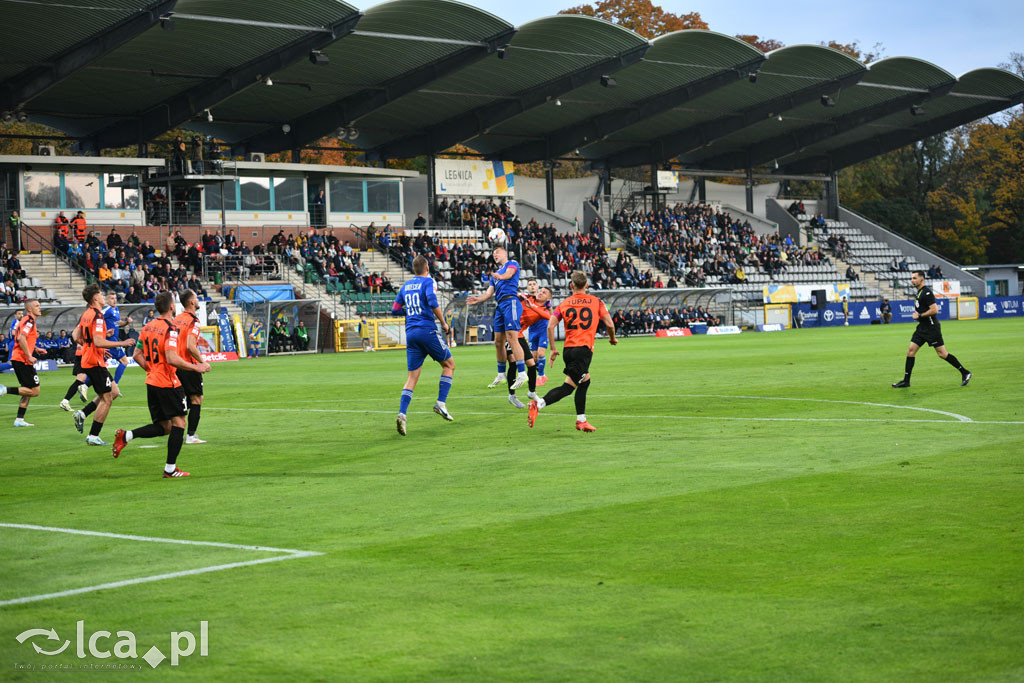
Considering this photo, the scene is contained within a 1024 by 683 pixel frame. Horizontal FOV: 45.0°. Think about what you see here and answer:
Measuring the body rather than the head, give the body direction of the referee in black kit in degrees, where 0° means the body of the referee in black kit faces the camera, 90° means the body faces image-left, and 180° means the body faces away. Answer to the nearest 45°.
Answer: approximately 90°

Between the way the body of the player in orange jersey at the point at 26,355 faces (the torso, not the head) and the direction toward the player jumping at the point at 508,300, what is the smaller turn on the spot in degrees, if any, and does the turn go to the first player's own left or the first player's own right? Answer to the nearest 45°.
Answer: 0° — they already face them

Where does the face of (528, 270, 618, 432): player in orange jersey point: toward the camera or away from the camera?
away from the camera

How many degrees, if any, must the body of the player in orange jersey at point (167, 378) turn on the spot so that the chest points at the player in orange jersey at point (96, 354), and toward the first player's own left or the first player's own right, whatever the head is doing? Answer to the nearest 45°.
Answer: approximately 45° to the first player's own left

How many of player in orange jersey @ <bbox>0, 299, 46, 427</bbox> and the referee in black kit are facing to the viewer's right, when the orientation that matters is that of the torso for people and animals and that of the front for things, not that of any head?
1

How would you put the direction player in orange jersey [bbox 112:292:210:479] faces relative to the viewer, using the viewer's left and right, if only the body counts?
facing away from the viewer and to the right of the viewer

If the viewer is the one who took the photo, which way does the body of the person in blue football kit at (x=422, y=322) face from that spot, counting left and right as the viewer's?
facing away from the viewer and to the right of the viewer

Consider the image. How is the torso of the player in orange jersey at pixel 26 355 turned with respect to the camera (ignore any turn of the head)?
to the viewer's right

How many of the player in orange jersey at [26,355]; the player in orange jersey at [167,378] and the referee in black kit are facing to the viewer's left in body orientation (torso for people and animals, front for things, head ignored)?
1
